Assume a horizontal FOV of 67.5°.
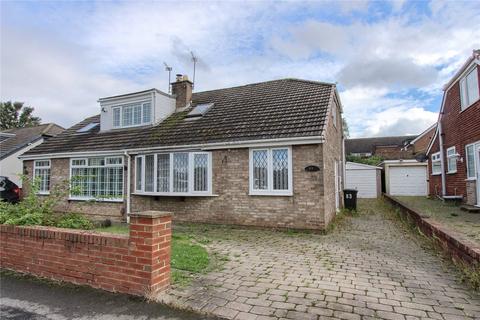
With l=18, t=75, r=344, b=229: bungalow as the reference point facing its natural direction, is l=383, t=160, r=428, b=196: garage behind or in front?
behind

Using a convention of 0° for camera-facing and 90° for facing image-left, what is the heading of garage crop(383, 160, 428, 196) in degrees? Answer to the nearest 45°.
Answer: approximately 0°

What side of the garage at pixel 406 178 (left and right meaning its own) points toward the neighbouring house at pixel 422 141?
back

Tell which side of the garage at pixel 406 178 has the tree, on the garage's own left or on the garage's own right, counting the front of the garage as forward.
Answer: on the garage's own right

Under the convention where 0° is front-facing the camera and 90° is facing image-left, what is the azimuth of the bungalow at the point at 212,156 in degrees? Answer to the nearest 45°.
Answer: approximately 45°

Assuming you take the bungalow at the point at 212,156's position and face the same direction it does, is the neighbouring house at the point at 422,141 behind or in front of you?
behind

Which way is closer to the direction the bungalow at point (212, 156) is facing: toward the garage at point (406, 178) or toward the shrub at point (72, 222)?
the shrub

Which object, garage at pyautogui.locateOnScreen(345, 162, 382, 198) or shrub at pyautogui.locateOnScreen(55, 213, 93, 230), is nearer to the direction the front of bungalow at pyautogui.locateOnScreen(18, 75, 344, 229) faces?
the shrub
